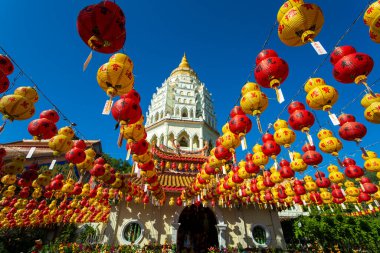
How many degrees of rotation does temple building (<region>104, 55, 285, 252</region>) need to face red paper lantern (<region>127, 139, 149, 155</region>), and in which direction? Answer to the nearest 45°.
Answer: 0° — it already faces it

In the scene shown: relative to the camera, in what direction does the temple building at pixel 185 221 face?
facing the viewer

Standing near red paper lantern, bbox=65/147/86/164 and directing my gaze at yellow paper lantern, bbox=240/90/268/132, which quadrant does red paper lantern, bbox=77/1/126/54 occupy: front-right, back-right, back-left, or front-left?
front-right

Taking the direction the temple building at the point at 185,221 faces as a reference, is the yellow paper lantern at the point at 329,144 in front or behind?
in front

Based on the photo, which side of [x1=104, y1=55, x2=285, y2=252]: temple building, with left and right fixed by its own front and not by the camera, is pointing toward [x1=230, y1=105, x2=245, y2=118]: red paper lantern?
front

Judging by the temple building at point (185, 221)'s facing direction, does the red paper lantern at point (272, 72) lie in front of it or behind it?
in front

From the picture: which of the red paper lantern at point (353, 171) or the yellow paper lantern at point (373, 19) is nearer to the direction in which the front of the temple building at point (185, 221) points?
the yellow paper lantern

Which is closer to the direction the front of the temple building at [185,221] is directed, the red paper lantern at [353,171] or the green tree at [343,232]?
the red paper lantern

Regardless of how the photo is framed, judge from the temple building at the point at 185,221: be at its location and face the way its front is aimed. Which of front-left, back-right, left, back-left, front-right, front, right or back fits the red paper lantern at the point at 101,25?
front

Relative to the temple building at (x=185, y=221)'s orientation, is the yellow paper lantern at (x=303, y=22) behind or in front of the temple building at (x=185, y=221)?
in front

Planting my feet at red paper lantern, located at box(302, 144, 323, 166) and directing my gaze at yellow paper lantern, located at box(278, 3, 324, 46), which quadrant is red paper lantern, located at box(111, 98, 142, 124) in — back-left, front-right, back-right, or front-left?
front-right

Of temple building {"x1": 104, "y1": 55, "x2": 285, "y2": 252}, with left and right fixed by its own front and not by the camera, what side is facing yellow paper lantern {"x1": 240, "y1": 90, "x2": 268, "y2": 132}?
front

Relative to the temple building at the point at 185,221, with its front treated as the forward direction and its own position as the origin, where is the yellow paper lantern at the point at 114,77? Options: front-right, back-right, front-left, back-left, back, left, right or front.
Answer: front

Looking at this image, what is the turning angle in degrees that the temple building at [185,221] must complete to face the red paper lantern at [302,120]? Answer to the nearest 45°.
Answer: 0° — it already faces it

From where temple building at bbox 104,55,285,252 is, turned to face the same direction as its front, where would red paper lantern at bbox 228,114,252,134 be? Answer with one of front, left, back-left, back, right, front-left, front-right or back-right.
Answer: front
